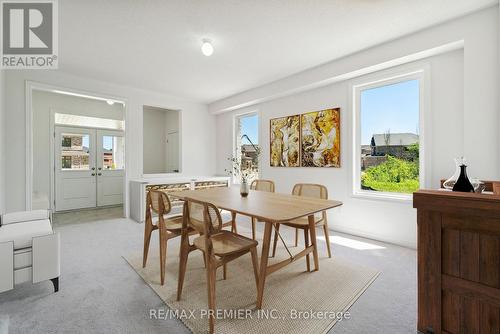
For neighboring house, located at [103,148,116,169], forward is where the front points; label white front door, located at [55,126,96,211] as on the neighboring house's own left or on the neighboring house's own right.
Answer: on the neighboring house's own right

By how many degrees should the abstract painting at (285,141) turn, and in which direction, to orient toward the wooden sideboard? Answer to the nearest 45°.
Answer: approximately 45° to its left

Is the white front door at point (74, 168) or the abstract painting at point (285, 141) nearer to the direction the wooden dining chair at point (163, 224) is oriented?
the abstract painting

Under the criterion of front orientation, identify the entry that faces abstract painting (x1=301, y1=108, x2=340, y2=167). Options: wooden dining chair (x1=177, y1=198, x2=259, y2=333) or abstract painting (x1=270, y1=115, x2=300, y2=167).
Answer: the wooden dining chair

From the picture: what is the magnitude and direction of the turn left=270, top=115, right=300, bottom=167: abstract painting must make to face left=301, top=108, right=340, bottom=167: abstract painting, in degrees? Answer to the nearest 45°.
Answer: approximately 90° to its left

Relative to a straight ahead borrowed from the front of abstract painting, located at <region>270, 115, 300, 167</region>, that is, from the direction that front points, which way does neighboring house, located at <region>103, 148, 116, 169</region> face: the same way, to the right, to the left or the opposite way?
to the left

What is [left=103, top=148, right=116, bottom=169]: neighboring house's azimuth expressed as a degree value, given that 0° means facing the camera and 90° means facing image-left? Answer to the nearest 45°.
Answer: approximately 0°

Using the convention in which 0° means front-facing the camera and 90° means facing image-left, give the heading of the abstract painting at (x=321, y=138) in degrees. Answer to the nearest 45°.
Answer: approximately 45°

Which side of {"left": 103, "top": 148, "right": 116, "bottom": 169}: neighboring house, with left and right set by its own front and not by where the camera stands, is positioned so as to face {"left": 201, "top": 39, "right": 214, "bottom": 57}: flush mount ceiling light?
front
